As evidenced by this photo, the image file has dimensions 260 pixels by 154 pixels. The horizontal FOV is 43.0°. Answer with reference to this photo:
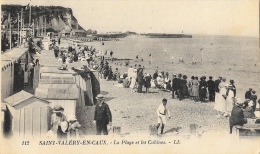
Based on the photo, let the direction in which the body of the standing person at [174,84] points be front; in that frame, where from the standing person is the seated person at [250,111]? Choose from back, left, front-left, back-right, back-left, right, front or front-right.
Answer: right

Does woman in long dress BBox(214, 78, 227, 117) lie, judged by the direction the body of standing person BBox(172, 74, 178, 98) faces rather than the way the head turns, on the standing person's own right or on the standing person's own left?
on the standing person's own right

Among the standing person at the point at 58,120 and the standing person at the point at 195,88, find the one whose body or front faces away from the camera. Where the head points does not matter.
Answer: the standing person at the point at 195,88

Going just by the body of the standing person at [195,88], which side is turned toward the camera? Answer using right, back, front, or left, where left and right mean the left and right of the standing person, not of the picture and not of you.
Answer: back

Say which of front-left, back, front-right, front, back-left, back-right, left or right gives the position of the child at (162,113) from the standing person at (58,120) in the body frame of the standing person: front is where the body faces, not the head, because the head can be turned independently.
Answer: front-left

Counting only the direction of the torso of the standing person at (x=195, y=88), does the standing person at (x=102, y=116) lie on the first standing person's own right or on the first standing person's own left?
on the first standing person's own left

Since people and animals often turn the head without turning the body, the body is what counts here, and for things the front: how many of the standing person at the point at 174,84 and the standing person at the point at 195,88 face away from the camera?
2

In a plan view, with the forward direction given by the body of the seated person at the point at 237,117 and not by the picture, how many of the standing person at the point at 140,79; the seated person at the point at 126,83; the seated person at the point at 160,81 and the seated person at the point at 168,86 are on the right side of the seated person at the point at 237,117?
0

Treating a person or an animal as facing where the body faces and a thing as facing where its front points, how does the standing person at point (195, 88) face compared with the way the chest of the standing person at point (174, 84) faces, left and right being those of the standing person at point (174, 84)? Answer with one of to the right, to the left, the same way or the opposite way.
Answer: the same way

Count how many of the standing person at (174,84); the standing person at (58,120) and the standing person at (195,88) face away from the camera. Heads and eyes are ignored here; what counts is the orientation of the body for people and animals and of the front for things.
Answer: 2

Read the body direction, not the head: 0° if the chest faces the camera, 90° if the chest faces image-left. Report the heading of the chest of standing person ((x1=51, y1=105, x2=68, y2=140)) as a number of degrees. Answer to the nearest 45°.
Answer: approximately 315°

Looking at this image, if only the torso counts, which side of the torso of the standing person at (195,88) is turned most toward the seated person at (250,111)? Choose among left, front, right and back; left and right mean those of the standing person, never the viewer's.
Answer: right

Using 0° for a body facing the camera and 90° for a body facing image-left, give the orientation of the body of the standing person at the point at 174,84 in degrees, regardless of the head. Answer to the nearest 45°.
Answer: approximately 180°

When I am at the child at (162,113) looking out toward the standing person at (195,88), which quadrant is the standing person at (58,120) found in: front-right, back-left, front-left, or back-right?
back-left

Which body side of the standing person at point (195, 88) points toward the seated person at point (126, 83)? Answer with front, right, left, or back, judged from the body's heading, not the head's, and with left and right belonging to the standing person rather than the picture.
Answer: left

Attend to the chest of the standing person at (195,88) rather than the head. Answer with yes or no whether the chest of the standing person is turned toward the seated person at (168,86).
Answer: no
